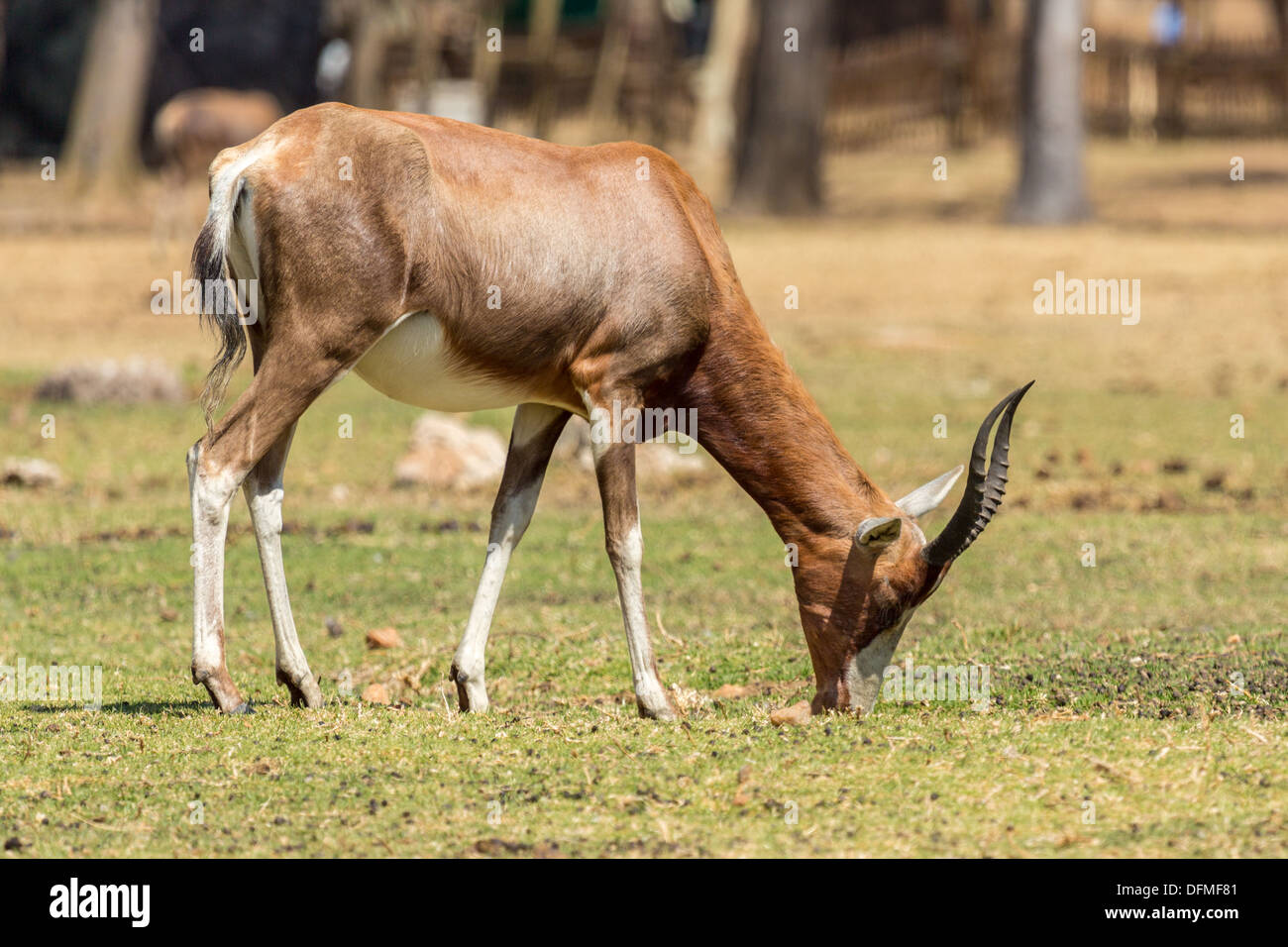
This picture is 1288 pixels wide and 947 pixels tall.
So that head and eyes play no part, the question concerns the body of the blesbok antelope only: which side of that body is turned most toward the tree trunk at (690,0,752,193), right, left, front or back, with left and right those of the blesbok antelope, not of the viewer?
left

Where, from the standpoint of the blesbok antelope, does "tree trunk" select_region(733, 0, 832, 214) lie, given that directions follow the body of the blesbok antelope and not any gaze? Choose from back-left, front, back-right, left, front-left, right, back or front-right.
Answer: left

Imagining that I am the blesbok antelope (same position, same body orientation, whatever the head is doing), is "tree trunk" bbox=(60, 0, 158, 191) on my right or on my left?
on my left

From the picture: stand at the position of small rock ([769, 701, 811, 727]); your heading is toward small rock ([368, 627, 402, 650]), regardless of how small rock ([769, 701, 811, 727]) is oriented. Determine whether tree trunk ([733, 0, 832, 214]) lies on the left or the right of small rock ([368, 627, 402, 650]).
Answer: right

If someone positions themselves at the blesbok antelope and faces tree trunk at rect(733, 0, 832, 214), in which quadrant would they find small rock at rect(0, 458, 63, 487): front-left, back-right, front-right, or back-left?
front-left

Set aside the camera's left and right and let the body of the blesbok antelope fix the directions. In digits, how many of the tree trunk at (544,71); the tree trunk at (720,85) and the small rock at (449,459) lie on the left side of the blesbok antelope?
3

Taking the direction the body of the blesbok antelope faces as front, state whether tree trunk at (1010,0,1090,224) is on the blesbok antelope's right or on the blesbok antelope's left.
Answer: on the blesbok antelope's left

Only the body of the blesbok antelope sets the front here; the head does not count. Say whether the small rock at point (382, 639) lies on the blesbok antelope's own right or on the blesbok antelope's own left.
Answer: on the blesbok antelope's own left

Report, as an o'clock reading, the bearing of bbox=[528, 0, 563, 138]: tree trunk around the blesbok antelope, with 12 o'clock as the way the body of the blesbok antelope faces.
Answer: The tree trunk is roughly at 9 o'clock from the blesbok antelope.

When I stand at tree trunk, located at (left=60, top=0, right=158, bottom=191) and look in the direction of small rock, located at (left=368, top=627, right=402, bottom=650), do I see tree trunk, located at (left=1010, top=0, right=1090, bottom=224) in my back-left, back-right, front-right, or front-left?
front-left

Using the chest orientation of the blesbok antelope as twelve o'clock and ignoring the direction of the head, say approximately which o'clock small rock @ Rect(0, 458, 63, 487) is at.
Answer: The small rock is roughly at 8 o'clock from the blesbok antelope.

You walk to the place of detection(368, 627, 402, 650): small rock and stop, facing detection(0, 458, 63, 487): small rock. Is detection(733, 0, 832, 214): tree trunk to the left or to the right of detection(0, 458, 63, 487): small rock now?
right

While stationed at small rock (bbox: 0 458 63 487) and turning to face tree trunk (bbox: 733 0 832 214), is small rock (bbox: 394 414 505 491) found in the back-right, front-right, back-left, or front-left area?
front-right

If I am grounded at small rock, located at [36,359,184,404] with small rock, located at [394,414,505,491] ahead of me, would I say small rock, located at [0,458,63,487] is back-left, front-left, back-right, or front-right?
front-right

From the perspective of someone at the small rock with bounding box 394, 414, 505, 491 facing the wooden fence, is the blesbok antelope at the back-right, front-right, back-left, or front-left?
back-right

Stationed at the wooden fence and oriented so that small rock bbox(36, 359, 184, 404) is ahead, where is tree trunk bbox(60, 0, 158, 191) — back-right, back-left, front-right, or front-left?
front-right

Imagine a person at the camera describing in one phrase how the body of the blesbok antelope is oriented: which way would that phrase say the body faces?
to the viewer's right
